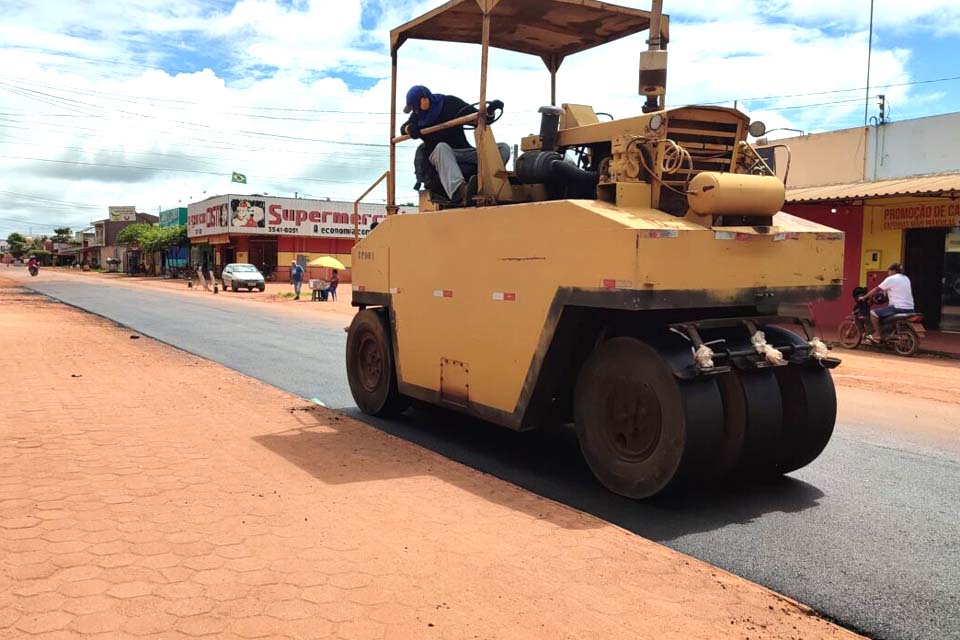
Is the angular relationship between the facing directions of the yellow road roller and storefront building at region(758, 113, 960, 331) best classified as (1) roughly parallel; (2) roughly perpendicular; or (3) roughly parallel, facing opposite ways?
roughly perpendicular

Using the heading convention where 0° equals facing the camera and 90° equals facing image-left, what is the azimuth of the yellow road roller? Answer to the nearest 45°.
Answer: approximately 315°

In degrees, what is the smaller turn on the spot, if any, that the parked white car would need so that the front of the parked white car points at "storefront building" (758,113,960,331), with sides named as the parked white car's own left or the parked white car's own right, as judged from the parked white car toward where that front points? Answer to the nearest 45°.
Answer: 0° — it already faces it

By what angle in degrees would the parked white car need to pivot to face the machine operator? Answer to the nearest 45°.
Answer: approximately 45° to its right

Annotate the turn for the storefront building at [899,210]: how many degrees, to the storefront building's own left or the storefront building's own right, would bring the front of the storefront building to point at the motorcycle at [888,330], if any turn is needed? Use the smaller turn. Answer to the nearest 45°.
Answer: approximately 45° to the storefront building's own left

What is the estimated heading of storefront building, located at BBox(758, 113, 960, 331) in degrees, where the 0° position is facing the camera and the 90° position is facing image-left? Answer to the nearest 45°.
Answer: approximately 45°

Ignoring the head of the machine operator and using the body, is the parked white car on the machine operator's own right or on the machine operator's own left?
on the machine operator's own right

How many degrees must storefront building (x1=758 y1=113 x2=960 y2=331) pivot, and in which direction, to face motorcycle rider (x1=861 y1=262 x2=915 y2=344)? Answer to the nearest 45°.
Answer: approximately 45° to its left
